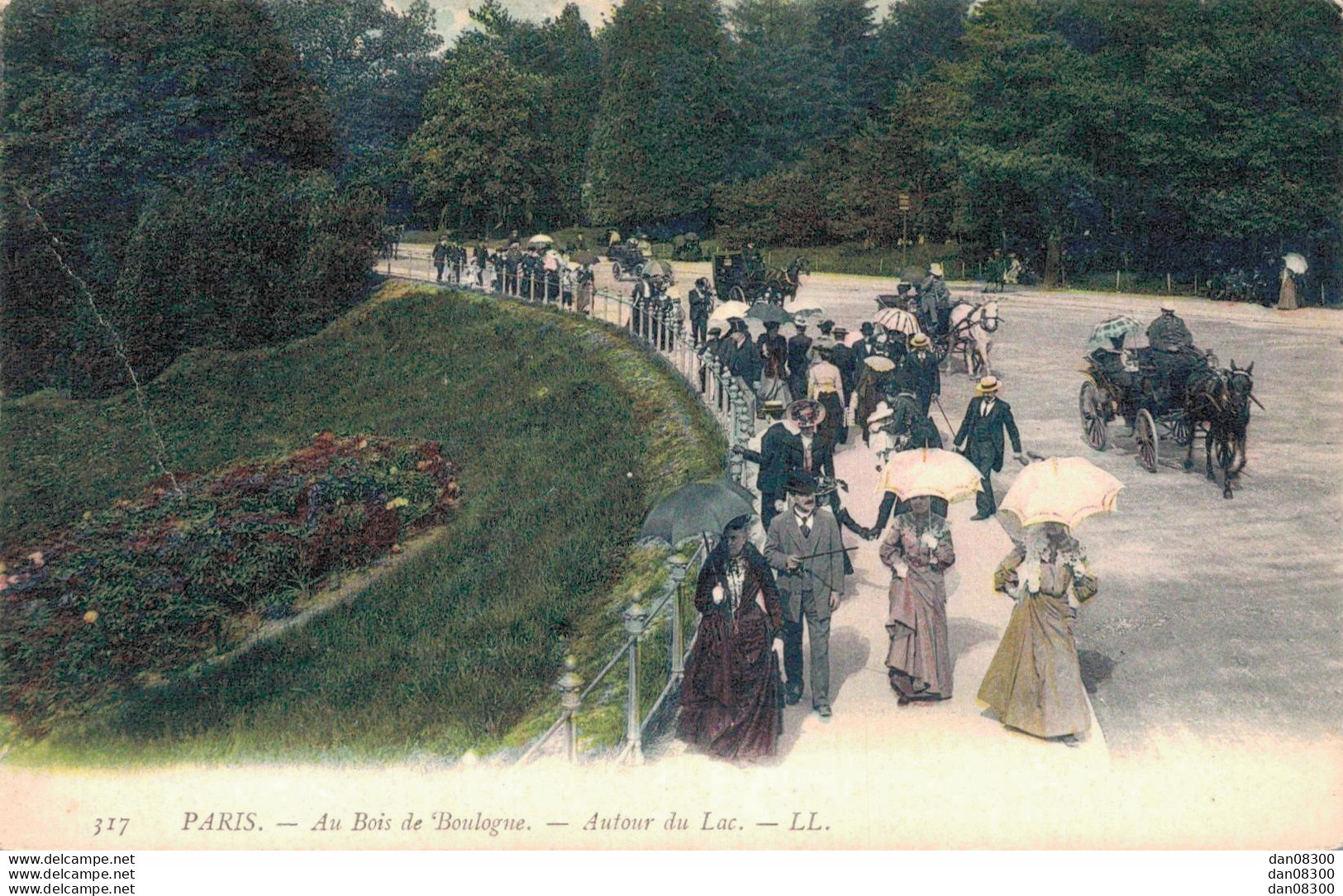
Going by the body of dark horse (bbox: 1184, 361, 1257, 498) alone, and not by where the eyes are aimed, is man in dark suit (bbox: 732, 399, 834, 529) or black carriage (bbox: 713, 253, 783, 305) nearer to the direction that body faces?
the man in dark suit

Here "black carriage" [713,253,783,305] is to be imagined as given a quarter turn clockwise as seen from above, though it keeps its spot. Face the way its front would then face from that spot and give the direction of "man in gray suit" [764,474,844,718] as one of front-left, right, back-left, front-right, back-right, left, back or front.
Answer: front-left

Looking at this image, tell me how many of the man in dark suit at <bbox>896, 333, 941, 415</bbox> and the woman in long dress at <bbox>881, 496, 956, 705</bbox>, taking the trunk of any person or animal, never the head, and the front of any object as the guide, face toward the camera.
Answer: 2

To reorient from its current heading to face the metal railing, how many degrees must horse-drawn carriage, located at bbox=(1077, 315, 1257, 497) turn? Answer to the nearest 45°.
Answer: approximately 90° to its right

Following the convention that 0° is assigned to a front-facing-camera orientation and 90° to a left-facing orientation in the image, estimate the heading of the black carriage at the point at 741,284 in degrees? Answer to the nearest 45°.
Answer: approximately 315°

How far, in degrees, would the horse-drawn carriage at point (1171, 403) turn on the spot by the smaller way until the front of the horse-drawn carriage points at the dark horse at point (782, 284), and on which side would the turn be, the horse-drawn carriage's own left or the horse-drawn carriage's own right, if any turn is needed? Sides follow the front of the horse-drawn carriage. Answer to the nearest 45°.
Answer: approximately 180°

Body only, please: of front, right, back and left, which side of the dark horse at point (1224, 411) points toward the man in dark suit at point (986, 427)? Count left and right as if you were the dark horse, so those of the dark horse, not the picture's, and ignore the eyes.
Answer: right

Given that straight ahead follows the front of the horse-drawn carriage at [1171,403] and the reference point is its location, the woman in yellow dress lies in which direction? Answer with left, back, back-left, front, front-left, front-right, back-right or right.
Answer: front-right

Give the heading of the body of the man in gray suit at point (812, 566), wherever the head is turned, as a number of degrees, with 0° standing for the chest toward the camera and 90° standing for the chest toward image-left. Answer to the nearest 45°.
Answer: approximately 0°

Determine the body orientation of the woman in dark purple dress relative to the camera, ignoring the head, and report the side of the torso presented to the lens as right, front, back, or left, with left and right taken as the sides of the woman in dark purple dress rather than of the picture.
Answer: front

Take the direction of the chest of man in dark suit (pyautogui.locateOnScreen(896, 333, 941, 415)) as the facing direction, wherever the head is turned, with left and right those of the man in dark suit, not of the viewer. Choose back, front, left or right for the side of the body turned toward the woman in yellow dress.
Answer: front

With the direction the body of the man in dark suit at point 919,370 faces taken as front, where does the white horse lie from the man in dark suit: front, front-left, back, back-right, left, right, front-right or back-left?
back

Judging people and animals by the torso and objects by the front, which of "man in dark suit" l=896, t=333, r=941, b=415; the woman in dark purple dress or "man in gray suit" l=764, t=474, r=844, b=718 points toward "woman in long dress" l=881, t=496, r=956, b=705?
"man in dark suit" l=896, t=333, r=941, b=415

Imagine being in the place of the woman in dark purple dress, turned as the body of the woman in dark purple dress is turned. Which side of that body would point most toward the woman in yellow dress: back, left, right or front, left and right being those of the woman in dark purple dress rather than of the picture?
left
